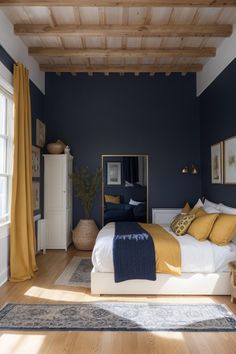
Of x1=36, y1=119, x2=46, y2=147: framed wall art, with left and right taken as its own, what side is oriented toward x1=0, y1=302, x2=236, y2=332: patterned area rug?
right

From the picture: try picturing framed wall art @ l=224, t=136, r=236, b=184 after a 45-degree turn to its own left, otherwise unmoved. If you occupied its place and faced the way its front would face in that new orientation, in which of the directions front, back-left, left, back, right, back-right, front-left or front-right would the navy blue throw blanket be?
front

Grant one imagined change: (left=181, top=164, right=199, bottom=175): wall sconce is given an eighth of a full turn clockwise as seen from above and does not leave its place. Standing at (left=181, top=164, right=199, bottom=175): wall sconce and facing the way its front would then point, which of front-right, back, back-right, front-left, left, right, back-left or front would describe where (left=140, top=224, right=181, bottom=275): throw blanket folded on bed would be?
front-left

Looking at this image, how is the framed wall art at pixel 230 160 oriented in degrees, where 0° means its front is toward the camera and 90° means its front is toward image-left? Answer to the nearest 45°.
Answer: approximately 90°

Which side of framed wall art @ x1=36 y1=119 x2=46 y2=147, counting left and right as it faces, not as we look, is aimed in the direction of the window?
right

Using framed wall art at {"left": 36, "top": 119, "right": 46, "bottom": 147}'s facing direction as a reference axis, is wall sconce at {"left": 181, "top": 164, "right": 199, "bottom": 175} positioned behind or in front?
in front

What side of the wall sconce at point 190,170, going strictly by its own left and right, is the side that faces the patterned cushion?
front

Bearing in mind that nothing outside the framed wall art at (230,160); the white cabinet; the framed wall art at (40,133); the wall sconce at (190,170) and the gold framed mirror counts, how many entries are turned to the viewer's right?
1

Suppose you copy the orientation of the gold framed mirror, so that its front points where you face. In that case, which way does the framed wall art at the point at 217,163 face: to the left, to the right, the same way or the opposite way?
to the right

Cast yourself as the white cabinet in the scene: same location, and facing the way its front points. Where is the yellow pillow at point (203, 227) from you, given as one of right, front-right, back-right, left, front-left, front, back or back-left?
front-left

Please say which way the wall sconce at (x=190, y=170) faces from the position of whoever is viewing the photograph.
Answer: facing the viewer
